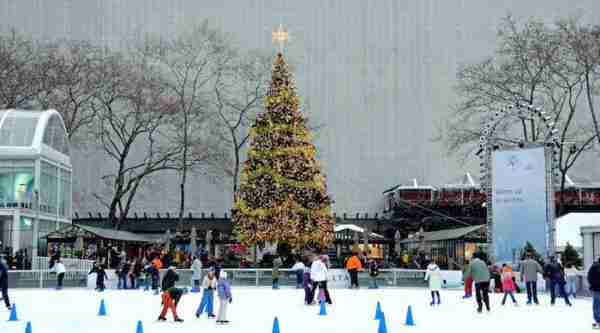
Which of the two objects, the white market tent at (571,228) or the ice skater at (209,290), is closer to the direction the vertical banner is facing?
the ice skater

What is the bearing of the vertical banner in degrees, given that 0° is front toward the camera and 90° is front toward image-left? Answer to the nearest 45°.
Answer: approximately 0°

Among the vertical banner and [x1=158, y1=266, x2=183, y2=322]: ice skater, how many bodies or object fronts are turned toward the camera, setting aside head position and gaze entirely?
1

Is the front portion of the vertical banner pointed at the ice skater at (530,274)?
yes

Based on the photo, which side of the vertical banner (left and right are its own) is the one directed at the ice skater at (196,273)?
right

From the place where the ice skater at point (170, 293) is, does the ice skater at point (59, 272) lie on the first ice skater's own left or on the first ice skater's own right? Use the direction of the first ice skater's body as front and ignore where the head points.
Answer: on the first ice skater's own left

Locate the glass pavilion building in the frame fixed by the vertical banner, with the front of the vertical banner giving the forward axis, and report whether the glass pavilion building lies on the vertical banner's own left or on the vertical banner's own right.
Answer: on the vertical banner's own right
